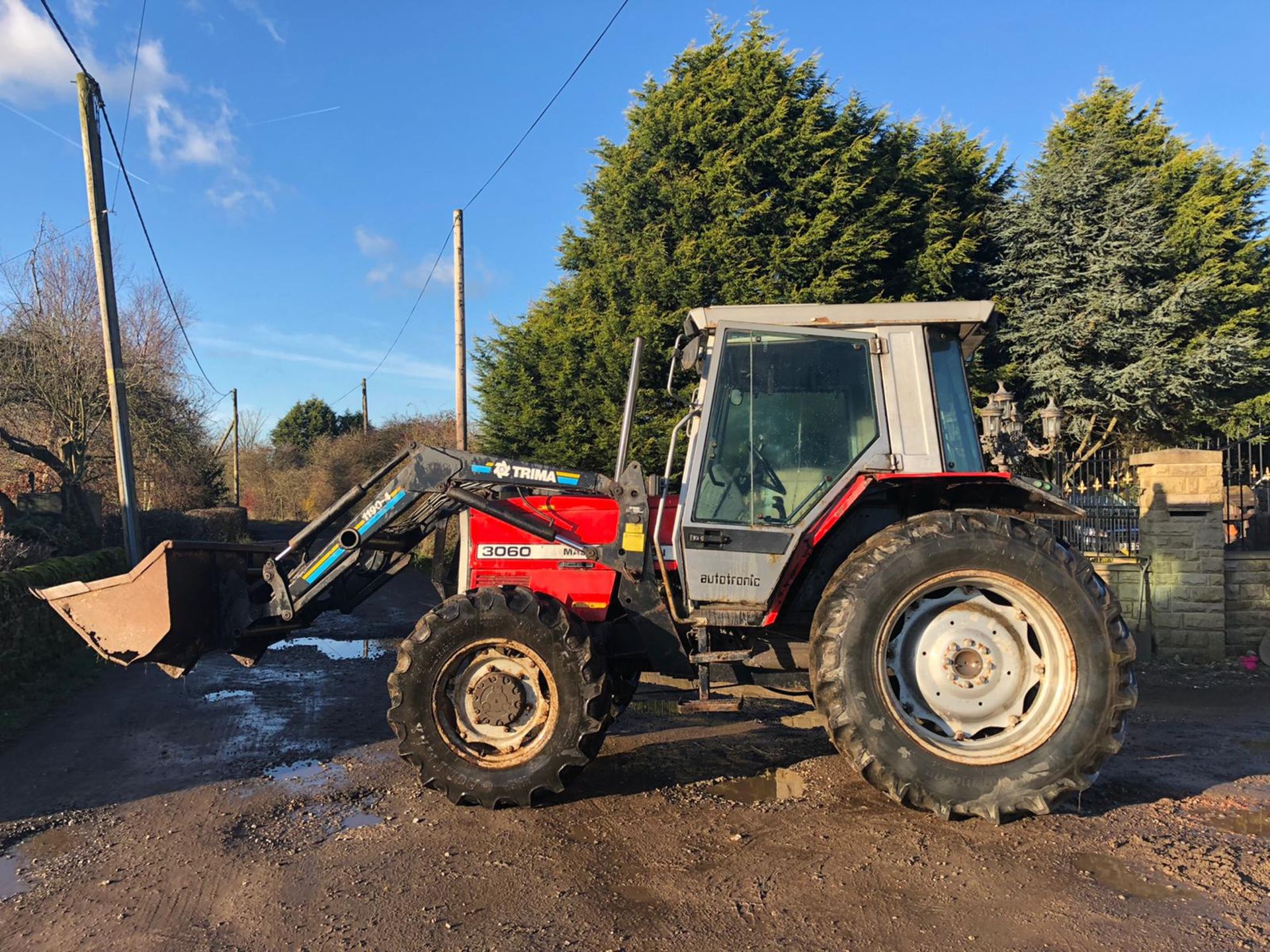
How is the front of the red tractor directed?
to the viewer's left

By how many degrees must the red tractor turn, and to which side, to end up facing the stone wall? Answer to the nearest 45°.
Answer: approximately 135° to its right

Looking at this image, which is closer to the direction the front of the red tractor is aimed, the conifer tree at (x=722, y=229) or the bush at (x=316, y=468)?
the bush

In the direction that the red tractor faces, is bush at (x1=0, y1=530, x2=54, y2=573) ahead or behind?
ahead

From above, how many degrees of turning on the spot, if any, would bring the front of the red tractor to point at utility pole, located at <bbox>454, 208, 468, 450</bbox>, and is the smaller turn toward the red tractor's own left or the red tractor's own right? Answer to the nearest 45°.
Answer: approximately 90° to the red tractor's own right

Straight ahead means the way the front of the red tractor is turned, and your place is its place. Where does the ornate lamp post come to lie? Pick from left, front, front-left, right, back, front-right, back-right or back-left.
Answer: back-right

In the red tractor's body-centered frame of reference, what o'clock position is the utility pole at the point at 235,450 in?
The utility pole is roughly at 2 o'clock from the red tractor.

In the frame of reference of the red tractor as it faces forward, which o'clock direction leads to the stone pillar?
The stone pillar is roughly at 5 o'clock from the red tractor.
